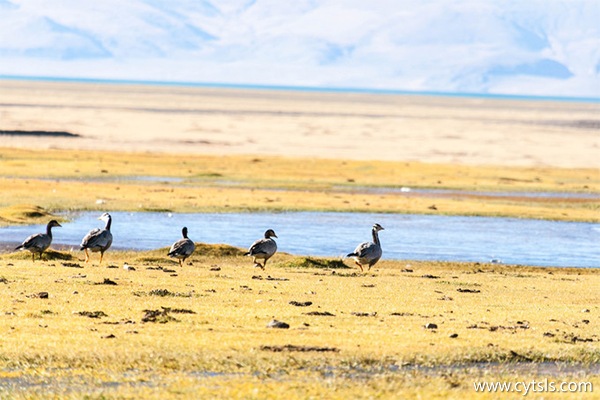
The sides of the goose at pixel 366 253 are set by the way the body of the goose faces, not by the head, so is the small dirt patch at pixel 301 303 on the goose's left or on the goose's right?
on the goose's right

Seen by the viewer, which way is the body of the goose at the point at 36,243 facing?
to the viewer's right

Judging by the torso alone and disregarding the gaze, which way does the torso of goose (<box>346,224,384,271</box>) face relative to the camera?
to the viewer's right

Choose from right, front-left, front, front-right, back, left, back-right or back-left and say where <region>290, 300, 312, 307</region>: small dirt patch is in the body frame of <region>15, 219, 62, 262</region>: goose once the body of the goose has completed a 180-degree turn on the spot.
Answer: back-left

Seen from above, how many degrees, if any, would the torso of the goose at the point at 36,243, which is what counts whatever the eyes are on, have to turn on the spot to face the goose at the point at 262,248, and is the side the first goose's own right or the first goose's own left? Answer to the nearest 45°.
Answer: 0° — it already faces it

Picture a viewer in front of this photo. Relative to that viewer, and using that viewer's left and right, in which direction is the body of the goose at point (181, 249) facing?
facing away from the viewer and to the right of the viewer

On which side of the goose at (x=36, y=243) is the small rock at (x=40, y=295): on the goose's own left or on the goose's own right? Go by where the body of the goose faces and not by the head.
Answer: on the goose's own right

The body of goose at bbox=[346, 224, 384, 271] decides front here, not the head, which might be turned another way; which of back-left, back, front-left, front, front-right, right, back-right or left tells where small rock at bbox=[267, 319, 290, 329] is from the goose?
right

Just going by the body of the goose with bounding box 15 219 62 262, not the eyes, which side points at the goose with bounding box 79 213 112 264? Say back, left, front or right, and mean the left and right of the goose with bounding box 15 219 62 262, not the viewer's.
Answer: front

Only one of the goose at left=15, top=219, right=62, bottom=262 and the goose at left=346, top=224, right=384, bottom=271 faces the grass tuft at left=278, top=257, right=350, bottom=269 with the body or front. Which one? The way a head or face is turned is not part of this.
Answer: the goose at left=15, top=219, right=62, bottom=262

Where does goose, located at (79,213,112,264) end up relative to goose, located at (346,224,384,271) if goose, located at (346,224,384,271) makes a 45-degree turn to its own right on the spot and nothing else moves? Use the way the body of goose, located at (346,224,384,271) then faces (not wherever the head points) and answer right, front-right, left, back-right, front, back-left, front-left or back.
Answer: back-right

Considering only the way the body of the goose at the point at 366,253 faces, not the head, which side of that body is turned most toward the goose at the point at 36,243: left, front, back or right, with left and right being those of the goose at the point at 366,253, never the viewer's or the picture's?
back

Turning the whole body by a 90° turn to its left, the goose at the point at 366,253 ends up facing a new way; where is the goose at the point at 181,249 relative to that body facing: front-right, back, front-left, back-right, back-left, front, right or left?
left

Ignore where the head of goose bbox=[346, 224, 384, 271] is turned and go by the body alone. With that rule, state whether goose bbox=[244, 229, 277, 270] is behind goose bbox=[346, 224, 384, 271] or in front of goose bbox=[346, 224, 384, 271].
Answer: behind

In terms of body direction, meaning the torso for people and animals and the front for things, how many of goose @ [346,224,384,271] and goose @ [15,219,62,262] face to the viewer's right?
2

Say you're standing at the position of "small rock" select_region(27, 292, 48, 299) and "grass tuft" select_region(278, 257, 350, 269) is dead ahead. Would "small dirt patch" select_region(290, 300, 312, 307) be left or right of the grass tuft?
right
